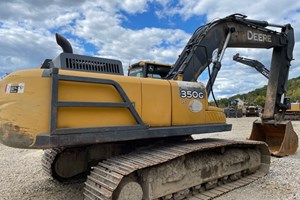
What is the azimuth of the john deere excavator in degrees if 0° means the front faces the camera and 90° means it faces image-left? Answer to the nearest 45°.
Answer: approximately 225°
